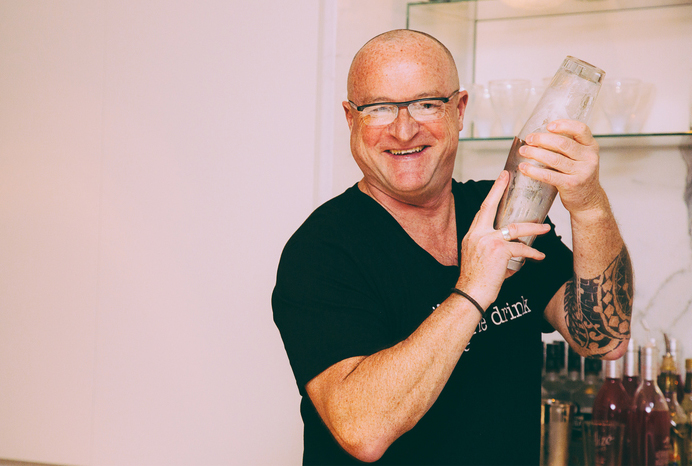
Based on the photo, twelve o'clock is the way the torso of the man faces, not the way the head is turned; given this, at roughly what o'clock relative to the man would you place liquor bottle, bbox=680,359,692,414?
The liquor bottle is roughly at 9 o'clock from the man.

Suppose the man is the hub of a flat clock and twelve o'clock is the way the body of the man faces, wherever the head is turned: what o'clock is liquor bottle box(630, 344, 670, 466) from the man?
The liquor bottle is roughly at 9 o'clock from the man.

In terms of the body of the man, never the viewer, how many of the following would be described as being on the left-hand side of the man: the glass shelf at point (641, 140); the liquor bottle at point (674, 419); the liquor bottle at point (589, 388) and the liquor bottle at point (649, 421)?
4

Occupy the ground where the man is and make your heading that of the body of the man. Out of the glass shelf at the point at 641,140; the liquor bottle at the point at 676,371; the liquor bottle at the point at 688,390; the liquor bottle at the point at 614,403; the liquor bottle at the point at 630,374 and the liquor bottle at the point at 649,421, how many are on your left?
6

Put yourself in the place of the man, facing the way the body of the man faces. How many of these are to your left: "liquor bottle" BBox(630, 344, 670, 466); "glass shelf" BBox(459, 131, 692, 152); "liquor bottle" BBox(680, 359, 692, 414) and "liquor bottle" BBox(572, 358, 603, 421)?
4

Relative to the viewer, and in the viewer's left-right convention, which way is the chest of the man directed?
facing the viewer and to the right of the viewer

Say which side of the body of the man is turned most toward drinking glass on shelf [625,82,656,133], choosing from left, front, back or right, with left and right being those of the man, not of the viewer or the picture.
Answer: left

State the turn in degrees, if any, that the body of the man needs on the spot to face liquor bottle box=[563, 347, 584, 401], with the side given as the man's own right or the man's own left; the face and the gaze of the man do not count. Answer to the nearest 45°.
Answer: approximately 90° to the man's own left

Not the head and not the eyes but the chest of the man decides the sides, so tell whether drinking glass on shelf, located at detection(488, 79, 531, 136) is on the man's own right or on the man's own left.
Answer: on the man's own left

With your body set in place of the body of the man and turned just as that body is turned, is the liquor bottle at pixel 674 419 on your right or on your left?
on your left
